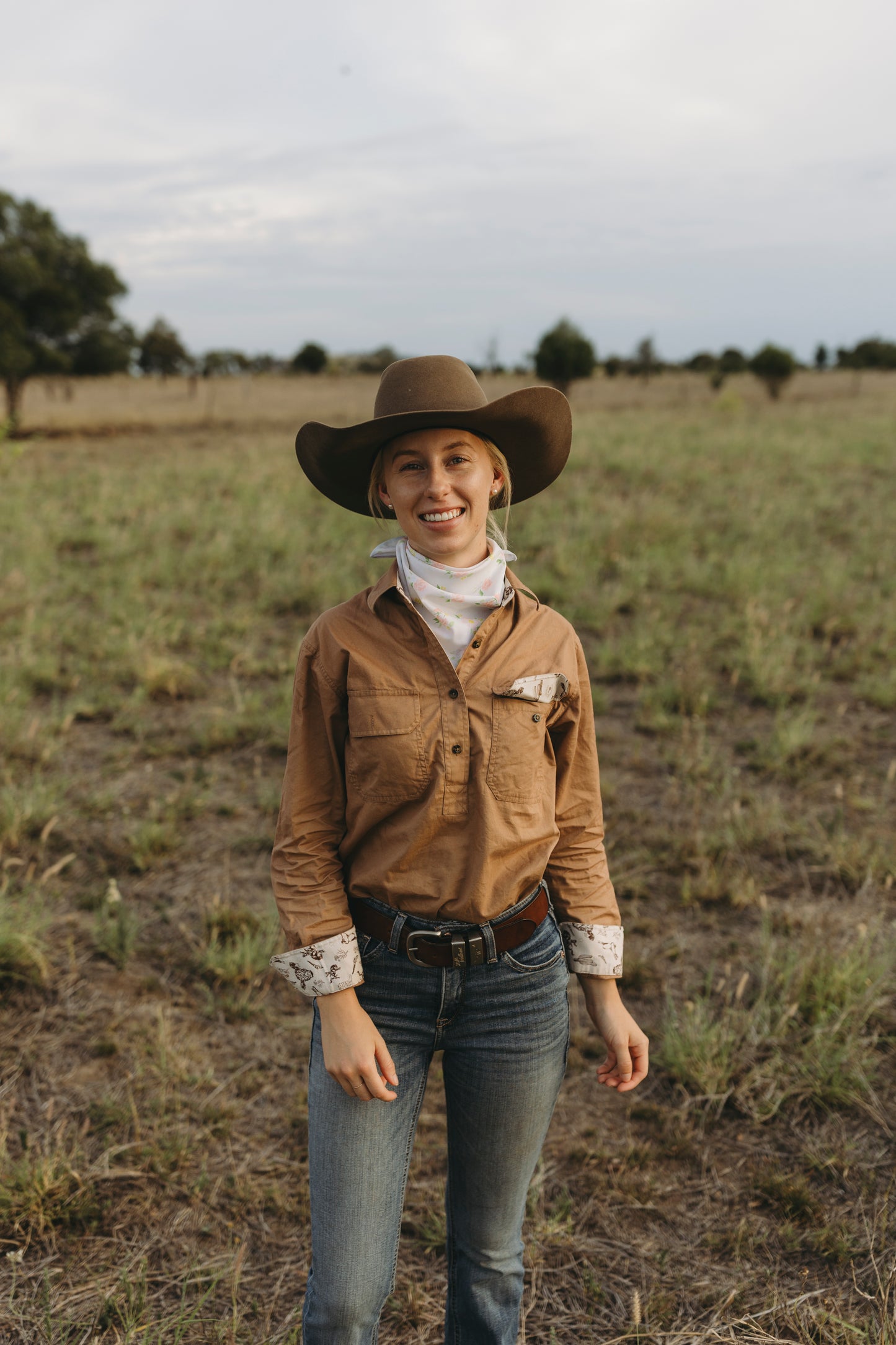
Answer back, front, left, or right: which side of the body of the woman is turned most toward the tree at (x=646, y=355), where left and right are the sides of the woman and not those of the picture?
back

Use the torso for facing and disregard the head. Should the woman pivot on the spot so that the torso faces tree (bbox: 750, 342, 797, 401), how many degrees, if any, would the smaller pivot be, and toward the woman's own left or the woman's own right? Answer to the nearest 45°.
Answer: approximately 180°

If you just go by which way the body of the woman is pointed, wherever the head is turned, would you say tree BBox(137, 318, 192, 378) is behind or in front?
behind

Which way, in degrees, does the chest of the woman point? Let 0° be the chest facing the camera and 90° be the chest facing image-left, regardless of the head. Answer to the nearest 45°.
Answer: approximately 0°

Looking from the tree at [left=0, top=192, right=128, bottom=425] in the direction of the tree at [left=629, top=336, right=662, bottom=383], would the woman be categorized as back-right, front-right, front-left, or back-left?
back-right

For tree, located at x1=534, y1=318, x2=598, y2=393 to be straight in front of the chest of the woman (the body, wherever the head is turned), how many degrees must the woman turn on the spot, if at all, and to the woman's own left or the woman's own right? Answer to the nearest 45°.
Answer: approximately 180°

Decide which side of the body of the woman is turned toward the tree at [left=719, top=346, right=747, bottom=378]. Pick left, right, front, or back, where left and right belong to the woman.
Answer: back

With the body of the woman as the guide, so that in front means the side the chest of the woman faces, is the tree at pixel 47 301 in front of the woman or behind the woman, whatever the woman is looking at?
behind
